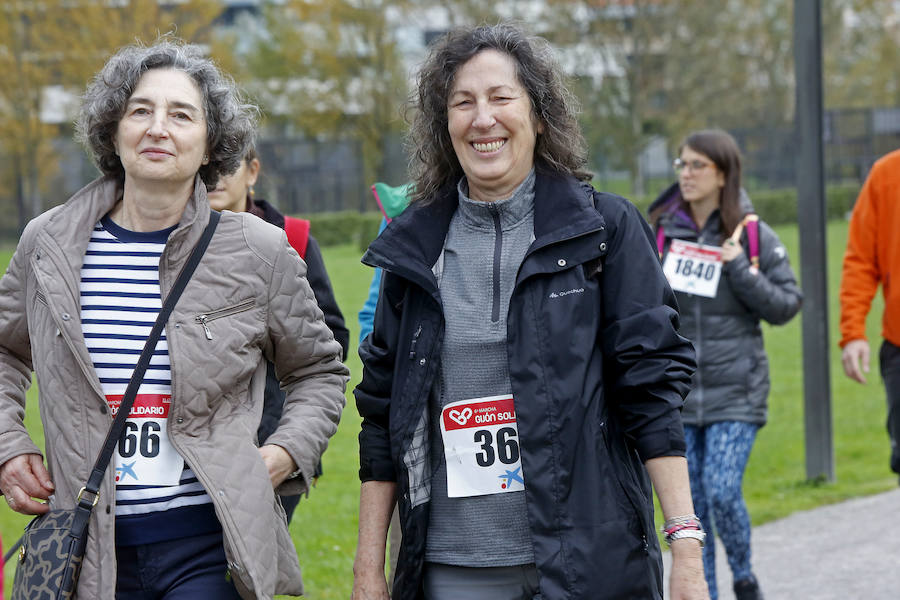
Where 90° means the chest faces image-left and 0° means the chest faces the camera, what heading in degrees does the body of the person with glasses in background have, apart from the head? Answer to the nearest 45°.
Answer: approximately 45°

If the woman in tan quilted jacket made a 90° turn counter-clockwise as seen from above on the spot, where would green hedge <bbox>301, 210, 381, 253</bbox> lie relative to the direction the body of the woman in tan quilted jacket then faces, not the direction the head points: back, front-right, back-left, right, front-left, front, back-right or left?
left

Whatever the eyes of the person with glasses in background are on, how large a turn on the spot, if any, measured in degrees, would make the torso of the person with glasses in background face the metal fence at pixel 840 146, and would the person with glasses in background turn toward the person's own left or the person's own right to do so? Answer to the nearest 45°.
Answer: approximately 135° to the person's own right

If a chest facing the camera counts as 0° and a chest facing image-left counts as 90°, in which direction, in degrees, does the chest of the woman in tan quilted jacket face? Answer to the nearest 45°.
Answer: approximately 0°

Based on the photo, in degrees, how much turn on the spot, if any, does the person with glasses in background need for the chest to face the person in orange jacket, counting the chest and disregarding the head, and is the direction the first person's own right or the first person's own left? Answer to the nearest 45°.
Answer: approximately 135° to the first person's own left

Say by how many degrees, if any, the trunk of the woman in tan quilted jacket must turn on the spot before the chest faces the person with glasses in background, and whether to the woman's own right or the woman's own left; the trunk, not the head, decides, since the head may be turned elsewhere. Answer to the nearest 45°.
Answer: approximately 135° to the woman's own left

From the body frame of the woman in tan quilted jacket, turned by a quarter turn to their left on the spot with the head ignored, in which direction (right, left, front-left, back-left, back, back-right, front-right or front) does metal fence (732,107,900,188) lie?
front-left

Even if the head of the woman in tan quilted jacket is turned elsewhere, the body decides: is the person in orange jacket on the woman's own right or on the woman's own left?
on the woman's own left
